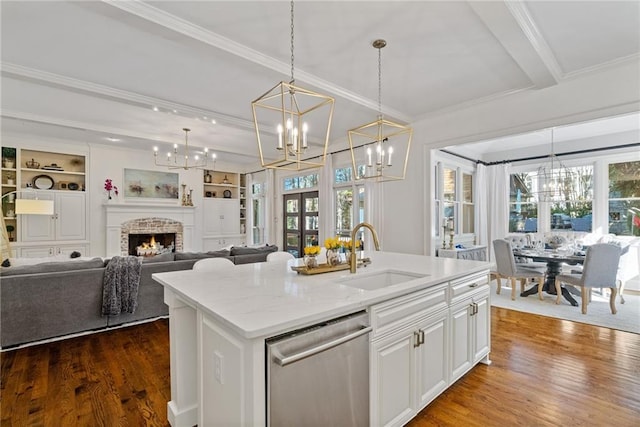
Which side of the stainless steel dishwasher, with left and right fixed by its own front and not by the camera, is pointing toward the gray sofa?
back

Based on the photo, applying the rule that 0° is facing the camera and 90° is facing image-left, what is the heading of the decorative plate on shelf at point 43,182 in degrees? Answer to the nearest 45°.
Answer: approximately 0°

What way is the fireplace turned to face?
toward the camera

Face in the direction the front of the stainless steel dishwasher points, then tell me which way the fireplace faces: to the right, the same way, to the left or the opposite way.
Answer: the same way

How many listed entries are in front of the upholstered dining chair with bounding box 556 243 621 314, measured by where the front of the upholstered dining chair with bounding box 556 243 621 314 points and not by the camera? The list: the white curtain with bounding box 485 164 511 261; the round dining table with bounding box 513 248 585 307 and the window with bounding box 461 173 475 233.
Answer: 3

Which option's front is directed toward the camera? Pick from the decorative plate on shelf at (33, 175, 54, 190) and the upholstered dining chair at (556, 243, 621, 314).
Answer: the decorative plate on shelf

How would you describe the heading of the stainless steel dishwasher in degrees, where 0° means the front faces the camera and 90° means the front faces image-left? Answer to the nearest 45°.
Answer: approximately 315°

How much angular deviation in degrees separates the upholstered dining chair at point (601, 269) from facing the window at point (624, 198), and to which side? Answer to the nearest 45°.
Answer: approximately 45° to its right

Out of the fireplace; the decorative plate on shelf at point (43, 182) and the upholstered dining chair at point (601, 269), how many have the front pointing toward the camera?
2

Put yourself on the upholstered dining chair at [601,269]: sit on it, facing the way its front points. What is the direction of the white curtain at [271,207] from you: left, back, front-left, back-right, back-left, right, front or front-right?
front-left

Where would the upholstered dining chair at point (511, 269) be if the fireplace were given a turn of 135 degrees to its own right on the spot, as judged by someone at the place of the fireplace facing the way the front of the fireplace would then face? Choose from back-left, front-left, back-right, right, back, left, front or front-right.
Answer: back

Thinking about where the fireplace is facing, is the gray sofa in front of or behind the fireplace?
in front

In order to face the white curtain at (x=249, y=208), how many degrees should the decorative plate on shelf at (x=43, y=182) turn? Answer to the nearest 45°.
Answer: approximately 90° to its left

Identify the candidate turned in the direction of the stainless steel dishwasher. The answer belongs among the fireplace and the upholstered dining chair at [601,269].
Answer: the fireplace

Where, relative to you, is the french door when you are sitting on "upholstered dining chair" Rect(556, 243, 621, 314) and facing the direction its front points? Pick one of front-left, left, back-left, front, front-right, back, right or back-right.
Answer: front-left

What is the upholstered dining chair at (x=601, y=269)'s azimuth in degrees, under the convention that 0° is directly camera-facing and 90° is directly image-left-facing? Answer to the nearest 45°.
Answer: approximately 135°

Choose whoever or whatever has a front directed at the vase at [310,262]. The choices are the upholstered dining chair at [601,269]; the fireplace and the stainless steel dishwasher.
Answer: the fireplace

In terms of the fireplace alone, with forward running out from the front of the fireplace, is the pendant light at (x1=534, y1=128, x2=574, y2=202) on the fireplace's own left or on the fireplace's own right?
on the fireplace's own left

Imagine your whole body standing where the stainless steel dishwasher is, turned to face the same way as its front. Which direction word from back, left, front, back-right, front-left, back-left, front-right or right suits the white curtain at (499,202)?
left
